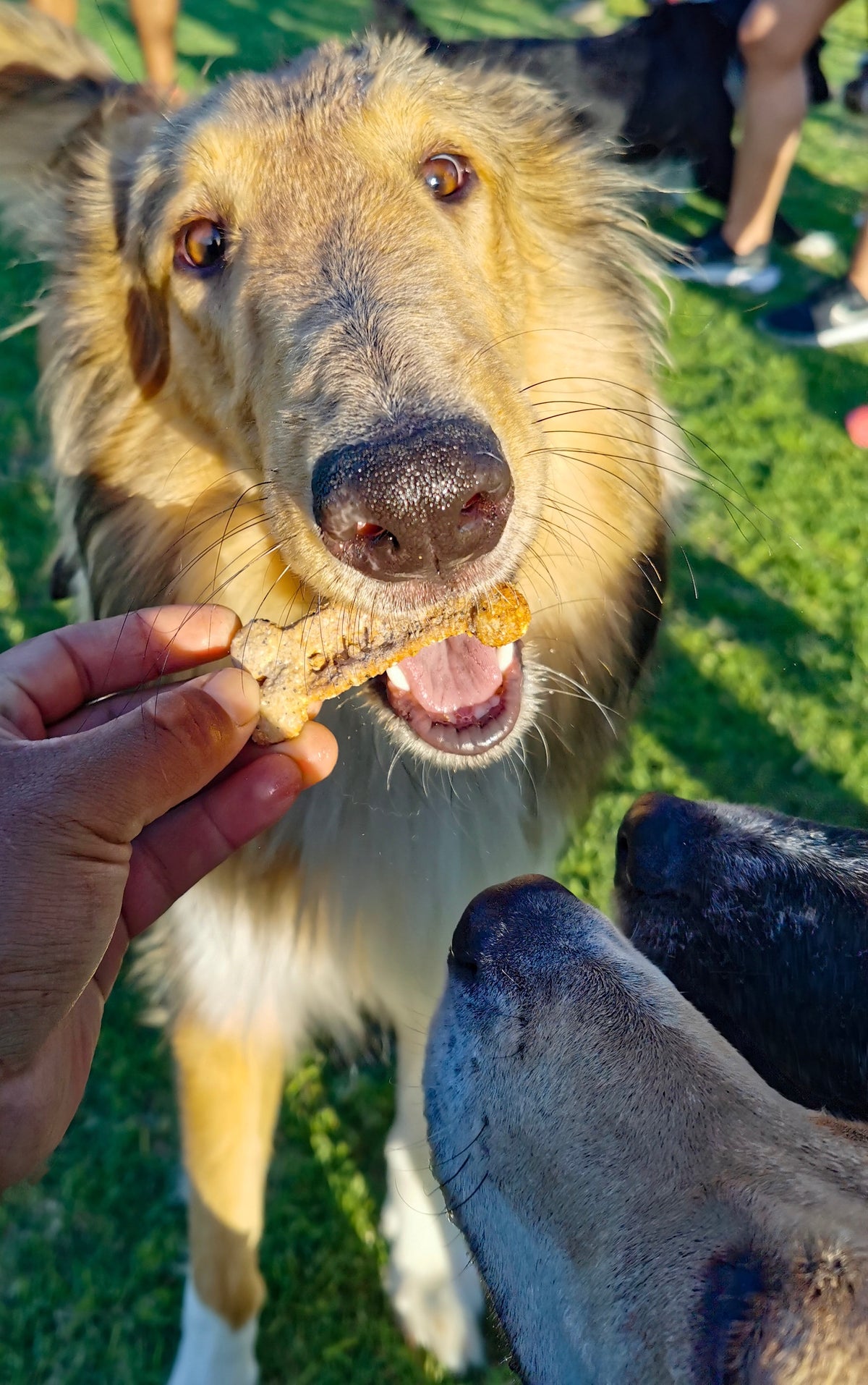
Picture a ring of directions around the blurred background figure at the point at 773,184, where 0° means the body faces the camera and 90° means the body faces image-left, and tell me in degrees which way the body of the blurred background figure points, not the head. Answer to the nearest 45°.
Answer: approximately 90°

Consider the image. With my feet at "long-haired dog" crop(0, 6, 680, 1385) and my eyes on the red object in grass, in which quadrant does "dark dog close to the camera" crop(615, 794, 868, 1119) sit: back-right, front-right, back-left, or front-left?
back-right

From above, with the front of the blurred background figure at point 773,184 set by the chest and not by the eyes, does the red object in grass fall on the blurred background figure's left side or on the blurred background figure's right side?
on the blurred background figure's left side

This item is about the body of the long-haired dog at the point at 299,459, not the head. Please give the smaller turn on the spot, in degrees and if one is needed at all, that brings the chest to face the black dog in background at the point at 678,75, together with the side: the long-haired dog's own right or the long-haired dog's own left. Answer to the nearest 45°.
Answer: approximately 135° to the long-haired dog's own left

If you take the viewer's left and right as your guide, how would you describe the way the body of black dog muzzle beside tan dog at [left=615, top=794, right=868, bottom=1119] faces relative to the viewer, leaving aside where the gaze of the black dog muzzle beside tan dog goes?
facing to the left of the viewer

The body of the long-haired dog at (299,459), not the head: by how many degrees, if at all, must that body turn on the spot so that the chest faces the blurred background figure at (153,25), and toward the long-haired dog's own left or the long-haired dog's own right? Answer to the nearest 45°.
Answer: approximately 180°
